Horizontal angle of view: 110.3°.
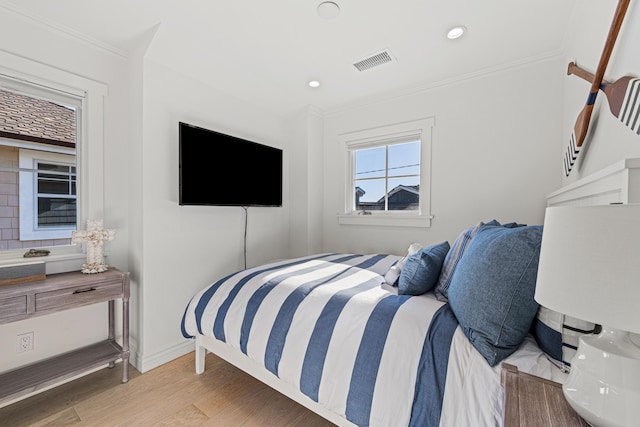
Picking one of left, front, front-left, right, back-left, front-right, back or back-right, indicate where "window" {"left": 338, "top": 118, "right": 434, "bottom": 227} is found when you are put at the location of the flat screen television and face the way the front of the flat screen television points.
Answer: front-left

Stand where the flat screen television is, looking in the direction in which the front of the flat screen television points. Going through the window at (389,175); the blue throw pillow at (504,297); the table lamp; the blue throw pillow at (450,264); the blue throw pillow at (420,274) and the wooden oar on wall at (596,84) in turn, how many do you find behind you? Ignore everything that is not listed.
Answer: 0

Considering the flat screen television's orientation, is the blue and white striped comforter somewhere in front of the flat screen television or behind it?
in front

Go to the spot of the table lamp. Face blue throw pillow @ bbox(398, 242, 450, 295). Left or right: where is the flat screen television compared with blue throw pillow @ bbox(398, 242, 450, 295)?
left

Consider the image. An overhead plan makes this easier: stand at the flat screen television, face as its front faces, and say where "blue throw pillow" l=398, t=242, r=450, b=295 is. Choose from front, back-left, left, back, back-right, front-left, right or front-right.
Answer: front

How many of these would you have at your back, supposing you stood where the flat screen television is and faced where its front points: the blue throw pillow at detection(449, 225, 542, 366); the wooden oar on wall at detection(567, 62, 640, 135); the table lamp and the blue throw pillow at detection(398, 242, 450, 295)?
0

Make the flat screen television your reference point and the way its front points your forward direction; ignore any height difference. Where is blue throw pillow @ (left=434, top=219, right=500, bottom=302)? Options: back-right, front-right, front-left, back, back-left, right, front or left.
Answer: front

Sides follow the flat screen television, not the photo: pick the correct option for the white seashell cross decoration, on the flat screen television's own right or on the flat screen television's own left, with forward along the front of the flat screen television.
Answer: on the flat screen television's own right

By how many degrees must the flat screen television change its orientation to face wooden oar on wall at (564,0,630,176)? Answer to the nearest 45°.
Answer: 0° — it already faces it

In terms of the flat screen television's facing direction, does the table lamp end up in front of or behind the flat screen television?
in front

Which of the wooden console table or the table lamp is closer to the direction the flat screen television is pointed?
the table lamp

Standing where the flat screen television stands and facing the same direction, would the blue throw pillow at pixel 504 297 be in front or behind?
in front

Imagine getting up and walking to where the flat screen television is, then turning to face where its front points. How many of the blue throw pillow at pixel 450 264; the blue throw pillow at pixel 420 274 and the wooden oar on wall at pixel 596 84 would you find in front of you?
3

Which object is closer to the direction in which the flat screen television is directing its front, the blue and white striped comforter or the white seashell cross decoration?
the blue and white striped comforter

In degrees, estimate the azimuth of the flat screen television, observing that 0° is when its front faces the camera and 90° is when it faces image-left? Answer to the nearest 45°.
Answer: approximately 315°
